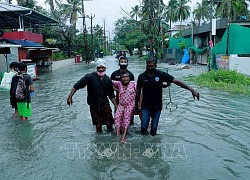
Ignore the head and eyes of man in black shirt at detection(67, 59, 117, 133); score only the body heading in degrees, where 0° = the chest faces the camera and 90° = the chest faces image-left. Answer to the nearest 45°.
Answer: approximately 0°

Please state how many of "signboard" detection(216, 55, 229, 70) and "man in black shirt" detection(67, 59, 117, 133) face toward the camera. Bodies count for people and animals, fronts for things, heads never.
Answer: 2

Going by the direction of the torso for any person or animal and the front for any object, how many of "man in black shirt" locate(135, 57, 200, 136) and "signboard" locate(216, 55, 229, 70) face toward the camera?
2

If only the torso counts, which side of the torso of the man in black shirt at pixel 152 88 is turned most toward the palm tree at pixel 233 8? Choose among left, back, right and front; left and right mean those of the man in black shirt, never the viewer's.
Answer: back

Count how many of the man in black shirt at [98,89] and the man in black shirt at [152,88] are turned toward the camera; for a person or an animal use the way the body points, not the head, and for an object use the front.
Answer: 2

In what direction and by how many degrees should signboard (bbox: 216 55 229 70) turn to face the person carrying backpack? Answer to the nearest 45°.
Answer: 0° — it already faces them
